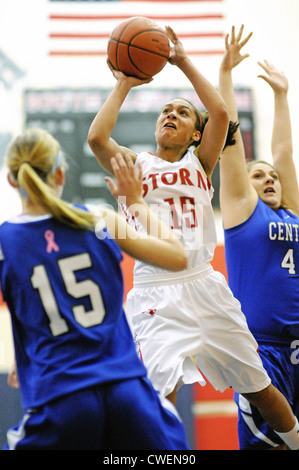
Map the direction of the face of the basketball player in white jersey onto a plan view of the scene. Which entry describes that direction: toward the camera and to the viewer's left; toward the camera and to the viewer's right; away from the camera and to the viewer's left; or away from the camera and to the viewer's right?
toward the camera and to the viewer's left

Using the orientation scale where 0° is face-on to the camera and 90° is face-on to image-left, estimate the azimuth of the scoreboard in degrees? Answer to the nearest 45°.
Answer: approximately 0°

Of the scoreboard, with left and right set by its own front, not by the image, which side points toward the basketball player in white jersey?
front
